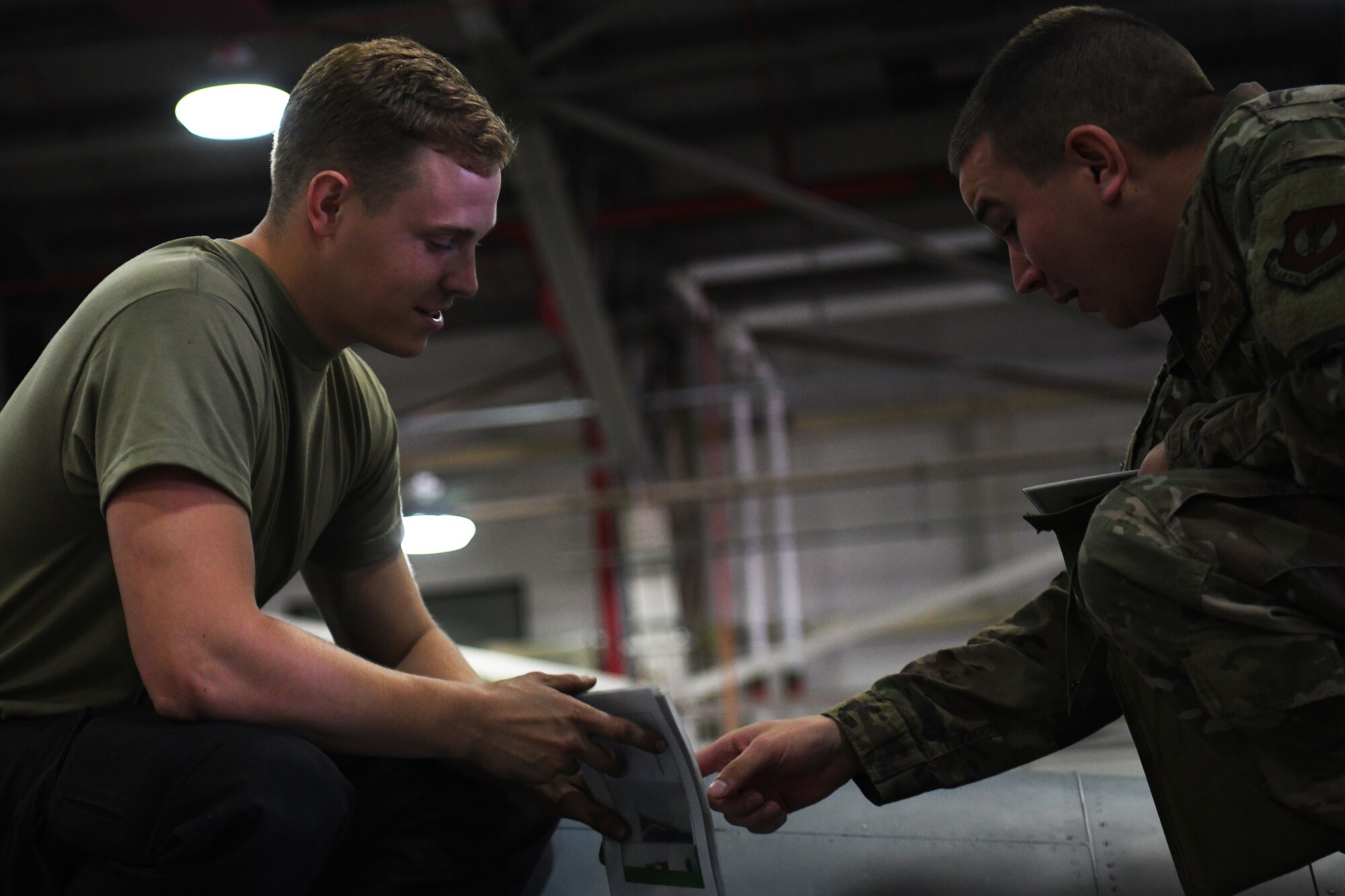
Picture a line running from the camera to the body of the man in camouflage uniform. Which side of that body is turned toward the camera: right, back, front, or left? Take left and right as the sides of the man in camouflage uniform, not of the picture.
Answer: left

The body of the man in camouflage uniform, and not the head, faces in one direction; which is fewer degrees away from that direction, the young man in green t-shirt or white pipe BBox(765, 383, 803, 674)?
the young man in green t-shirt

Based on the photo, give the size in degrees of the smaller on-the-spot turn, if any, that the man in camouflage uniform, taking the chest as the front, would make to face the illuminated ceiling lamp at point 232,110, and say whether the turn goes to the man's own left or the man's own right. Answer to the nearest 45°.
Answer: approximately 45° to the man's own right

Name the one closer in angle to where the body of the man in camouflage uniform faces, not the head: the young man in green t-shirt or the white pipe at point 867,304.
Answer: the young man in green t-shirt

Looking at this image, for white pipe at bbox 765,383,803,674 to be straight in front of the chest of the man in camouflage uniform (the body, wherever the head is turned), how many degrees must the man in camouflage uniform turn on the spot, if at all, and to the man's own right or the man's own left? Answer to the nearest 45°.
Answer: approximately 90° to the man's own right

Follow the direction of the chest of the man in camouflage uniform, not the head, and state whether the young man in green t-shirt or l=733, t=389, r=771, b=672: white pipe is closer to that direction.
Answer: the young man in green t-shirt

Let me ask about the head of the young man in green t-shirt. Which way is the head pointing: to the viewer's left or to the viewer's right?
to the viewer's right

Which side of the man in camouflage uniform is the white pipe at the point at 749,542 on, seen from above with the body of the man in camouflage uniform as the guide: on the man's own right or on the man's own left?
on the man's own right

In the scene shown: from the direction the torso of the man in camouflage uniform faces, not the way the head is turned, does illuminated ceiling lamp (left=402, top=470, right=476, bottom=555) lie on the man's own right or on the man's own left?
on the man's own right

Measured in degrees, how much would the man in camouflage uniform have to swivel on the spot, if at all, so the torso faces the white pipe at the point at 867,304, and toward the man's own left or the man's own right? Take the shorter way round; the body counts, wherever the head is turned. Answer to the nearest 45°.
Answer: approximately 90° to the man's own right

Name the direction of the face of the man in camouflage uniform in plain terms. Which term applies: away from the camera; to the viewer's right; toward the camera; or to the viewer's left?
to the viewer's left
